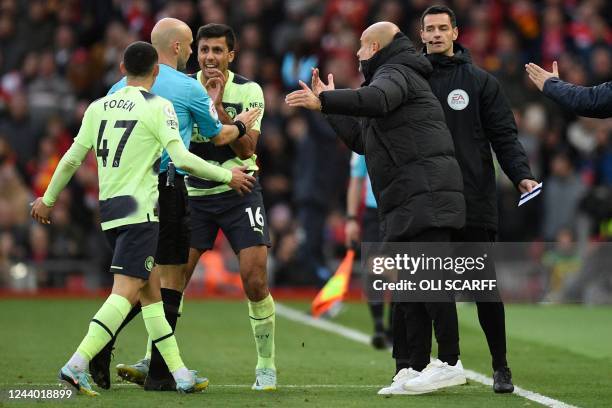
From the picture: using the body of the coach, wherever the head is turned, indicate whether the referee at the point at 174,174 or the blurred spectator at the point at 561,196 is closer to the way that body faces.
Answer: the referee

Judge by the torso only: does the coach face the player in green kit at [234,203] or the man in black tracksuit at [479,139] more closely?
the player in green kit

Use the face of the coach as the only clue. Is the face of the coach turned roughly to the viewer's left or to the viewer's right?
to the viewer's left

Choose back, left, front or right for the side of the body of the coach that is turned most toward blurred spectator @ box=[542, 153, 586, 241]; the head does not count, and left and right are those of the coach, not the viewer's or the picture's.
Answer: right

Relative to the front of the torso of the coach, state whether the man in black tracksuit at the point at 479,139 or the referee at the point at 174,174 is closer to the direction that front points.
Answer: the referee

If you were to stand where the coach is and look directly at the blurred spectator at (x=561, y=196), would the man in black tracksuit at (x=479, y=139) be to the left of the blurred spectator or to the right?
right

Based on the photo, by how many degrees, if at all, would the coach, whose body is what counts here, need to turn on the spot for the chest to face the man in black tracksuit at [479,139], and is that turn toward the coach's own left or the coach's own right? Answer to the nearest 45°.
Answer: approximately 135° to the coach's own right

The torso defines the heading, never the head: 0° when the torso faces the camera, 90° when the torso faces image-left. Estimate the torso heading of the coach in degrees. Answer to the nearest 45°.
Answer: approximately 90°

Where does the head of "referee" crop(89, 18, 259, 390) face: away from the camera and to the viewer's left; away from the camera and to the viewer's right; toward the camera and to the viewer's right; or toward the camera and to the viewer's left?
away from the camera and to the viewer's right

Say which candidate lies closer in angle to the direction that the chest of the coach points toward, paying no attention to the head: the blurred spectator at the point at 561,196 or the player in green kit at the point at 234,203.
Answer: the player in green kit

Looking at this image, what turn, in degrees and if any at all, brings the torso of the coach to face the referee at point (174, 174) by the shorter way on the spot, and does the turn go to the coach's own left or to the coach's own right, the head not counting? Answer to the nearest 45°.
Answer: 0° — they already face them
